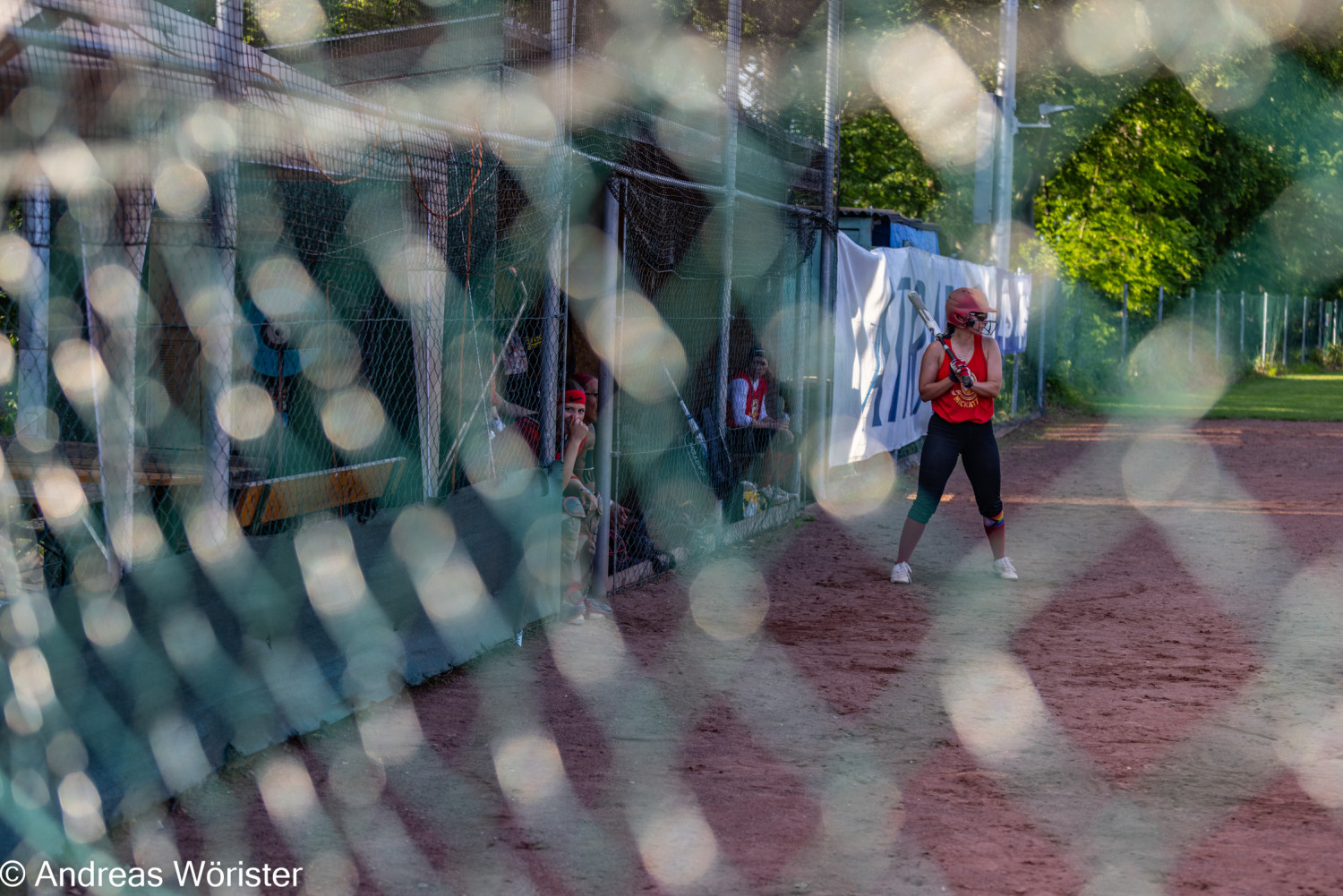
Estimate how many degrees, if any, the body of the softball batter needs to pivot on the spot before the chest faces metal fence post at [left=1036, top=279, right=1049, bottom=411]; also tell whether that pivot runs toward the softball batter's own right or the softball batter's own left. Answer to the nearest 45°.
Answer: approximately 180°

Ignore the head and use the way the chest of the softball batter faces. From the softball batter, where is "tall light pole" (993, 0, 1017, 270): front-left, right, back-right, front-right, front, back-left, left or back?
back

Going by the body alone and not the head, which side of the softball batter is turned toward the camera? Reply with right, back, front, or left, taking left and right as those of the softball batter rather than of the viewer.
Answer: front

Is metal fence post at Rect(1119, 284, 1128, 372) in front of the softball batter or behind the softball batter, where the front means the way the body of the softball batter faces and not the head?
behind

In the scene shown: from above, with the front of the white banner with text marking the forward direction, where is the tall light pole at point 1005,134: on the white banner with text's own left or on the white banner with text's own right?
on the white banner with text's own left

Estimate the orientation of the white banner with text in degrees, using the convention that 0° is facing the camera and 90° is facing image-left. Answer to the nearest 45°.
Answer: approximately 315°

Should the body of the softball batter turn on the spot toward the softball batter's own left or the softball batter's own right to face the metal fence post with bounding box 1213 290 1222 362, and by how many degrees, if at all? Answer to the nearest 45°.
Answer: approximately 180°

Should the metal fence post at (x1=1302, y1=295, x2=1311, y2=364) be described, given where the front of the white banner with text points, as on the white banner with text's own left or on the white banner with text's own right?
on the white banner with text's own left

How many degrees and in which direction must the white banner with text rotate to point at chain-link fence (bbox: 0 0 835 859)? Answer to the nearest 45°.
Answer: approximately 45° to its right

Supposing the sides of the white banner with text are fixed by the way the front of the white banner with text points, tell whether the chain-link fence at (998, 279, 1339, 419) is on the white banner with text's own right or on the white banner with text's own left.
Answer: on the white banner with text's own left
